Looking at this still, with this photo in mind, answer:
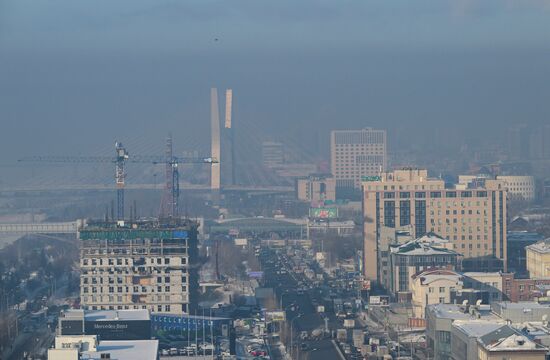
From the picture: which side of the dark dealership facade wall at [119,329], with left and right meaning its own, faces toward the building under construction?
back

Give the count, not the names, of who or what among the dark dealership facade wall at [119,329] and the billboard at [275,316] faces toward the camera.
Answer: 2

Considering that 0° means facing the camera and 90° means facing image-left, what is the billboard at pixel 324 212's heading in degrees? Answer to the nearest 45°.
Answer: approximately 0°

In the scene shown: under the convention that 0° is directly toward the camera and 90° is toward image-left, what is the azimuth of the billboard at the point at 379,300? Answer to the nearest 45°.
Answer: approximately 0°

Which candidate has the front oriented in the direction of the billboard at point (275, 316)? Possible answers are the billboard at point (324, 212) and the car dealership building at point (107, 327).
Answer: the billboard at point (324, 212)

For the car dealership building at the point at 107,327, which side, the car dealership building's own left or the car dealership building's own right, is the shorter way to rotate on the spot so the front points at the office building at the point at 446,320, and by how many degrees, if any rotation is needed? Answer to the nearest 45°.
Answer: approximately 90° to the car dealership building's own left
